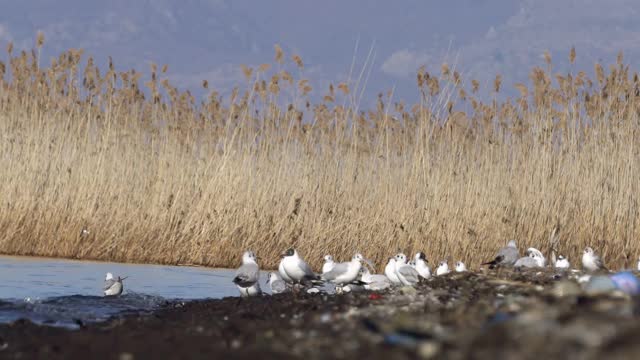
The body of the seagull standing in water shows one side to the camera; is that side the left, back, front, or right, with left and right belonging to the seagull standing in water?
left

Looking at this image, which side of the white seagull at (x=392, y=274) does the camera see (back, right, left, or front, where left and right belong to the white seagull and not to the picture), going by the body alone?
left

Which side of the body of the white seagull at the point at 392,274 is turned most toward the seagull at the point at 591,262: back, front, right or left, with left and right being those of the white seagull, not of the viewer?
back

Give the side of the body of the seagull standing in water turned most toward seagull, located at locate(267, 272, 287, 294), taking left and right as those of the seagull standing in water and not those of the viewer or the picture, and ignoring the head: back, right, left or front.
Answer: back

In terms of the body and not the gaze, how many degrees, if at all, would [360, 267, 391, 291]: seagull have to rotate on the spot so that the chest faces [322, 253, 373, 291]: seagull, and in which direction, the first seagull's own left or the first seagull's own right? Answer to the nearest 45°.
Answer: approximately 45° to the first seagull's own left

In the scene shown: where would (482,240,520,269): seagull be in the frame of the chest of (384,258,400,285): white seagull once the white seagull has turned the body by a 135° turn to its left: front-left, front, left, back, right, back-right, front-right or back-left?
front-left

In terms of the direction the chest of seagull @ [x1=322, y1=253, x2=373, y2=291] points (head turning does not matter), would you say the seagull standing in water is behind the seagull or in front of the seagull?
behind

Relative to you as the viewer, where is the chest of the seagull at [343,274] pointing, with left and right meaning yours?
facing to the right of the viewer

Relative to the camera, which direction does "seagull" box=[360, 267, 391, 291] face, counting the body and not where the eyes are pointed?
to the viewer's left

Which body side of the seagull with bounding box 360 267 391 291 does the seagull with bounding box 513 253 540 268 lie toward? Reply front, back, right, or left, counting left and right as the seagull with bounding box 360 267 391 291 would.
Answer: back

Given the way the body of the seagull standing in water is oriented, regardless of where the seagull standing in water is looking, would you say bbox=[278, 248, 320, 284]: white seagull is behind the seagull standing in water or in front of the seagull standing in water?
behind
